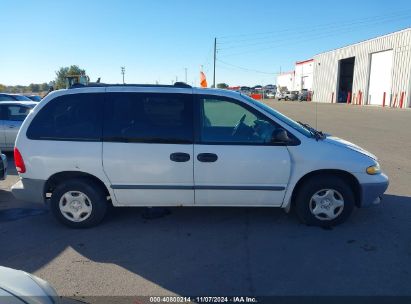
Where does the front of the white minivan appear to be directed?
to the viewer's right

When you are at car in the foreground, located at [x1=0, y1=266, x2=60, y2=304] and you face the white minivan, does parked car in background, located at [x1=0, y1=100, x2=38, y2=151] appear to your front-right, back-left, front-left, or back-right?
front-left

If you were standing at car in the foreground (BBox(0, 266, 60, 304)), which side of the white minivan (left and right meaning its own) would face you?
right

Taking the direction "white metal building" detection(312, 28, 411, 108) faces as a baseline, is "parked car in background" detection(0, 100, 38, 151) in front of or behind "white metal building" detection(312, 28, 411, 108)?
in front

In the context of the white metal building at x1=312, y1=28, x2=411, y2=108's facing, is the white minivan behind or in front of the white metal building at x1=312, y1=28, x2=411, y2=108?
in front

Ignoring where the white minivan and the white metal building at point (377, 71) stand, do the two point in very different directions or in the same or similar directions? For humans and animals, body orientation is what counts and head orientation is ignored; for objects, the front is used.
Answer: very different directions

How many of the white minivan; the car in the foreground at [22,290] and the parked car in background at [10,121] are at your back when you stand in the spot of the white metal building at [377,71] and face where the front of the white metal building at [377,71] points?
0

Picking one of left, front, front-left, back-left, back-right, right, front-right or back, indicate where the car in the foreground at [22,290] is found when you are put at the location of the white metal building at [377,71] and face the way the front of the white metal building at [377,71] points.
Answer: front-left

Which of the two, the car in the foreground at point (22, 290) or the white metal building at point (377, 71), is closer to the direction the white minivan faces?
the white metal building

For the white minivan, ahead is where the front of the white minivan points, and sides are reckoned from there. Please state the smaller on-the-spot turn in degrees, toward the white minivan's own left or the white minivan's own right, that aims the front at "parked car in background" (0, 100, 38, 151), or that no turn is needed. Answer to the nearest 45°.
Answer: approximately 135° to the white minivan's own left
